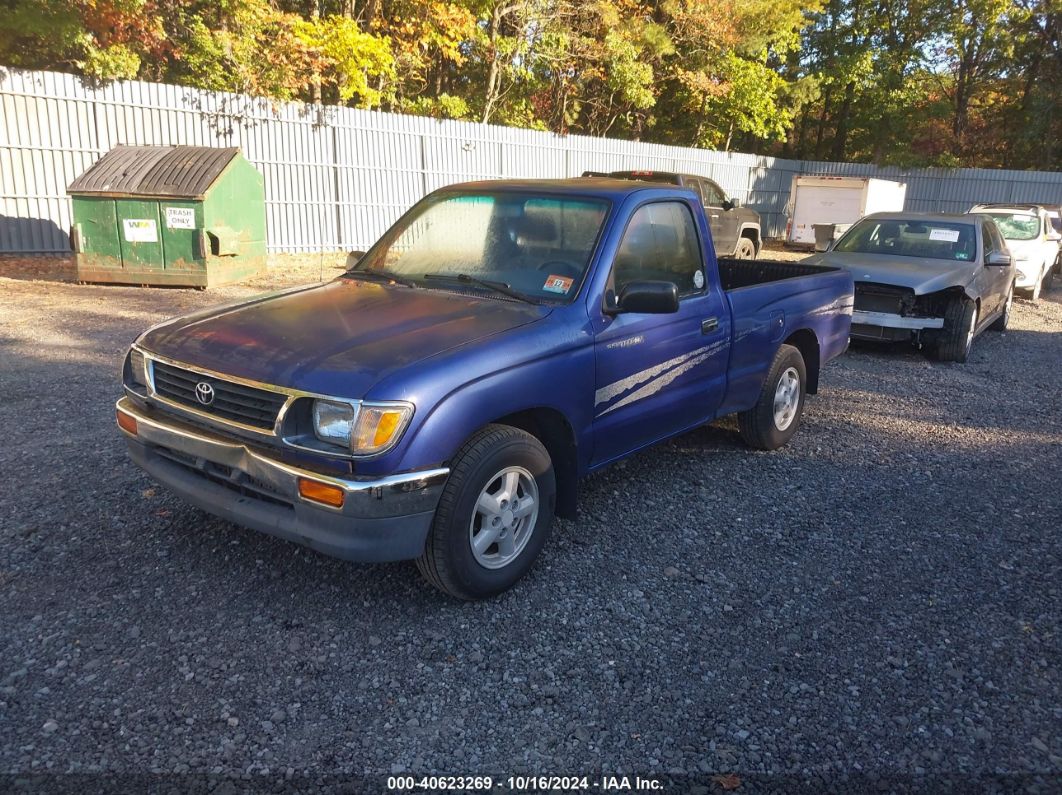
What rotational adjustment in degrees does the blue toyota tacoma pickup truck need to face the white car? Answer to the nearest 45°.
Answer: approximately 180°

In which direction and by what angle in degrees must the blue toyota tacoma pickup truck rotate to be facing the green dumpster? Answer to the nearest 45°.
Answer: approximately 90° to its right

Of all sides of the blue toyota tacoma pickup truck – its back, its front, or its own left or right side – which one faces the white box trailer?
back

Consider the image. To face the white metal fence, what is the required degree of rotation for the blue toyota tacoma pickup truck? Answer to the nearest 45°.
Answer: approximately 135° to its right

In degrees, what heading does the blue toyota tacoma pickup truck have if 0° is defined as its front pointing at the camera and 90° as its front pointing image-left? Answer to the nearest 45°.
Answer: approximately 45°
